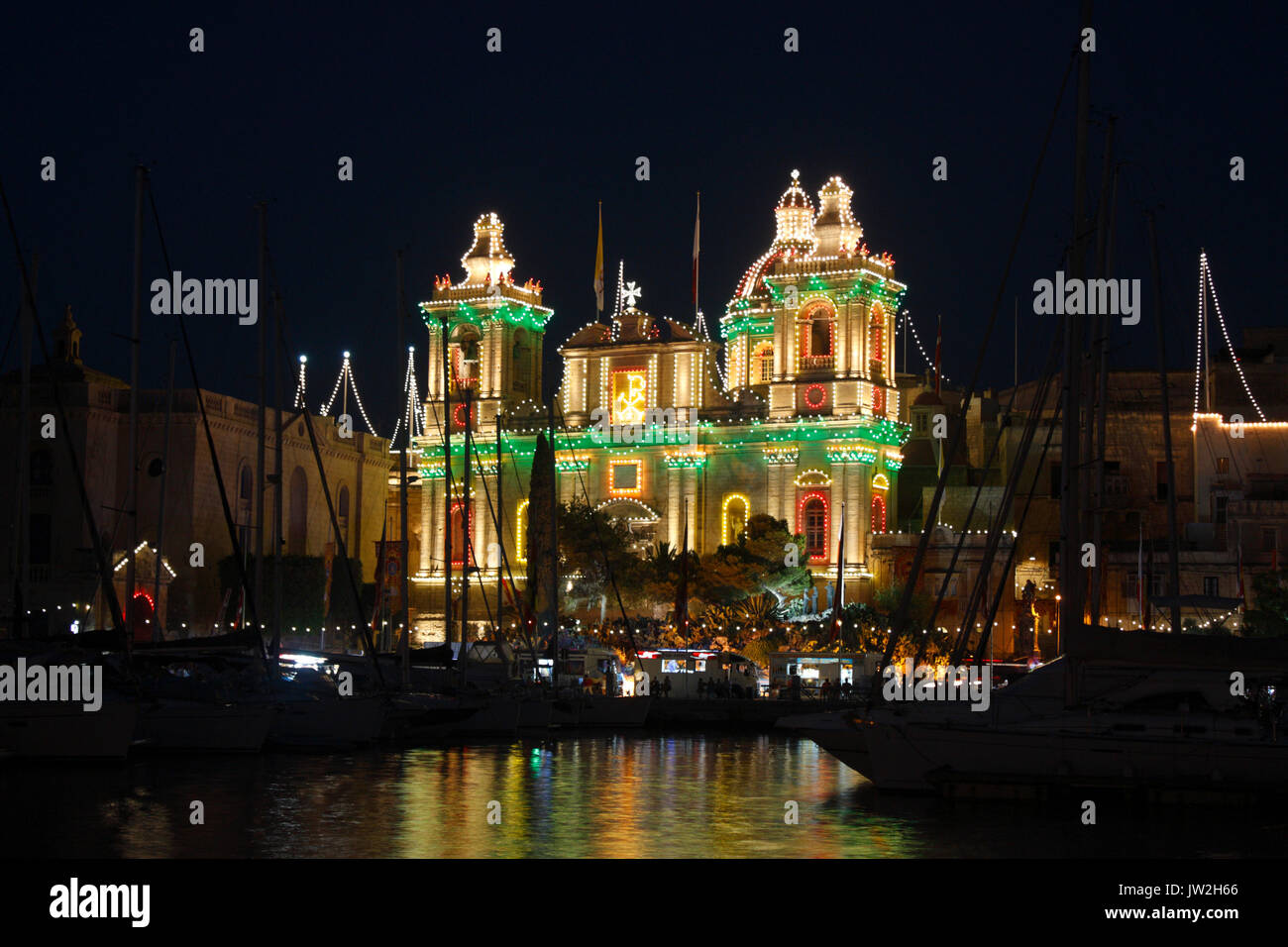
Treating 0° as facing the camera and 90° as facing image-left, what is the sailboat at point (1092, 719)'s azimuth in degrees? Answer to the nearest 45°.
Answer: approximately 90°
